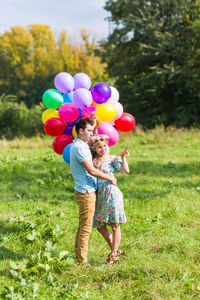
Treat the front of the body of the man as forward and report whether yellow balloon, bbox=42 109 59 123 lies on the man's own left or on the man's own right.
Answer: on the man's own left

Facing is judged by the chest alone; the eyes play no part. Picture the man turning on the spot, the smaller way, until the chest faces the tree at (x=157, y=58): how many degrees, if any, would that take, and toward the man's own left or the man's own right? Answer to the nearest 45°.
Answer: approximately 90° to the man's own left

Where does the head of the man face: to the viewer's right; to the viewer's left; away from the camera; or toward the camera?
to the viewer's right

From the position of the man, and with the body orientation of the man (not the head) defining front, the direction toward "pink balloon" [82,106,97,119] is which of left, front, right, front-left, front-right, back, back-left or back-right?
left

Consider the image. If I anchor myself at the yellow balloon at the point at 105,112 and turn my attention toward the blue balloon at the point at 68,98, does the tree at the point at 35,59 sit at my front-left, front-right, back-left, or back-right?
front-right

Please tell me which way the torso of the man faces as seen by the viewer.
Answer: to the viewer's right

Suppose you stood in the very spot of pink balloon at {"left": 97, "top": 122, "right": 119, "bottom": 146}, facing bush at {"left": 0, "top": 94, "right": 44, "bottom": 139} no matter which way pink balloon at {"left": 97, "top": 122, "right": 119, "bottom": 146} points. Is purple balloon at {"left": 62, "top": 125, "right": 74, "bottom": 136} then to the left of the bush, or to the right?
left
